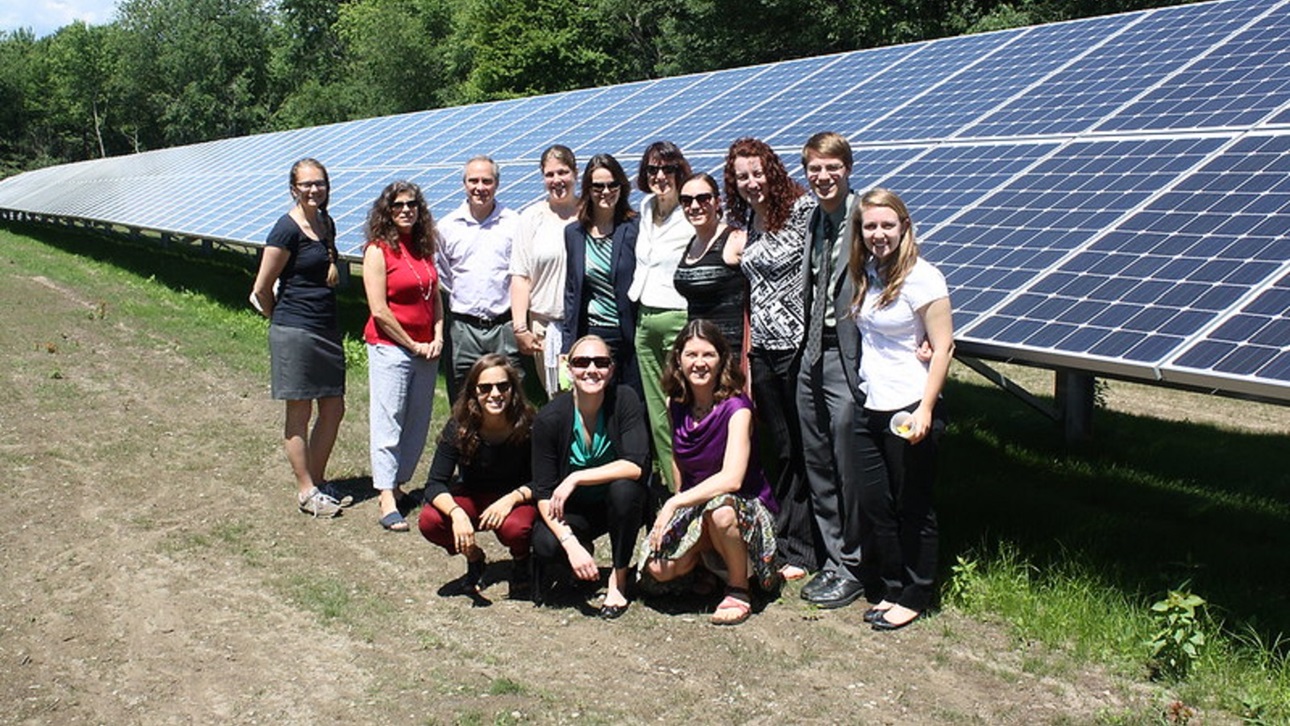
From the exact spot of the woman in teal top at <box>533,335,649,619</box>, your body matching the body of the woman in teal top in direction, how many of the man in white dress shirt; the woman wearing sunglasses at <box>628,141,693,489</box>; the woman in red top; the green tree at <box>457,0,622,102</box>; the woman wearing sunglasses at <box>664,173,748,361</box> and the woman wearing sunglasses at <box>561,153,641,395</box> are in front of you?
0

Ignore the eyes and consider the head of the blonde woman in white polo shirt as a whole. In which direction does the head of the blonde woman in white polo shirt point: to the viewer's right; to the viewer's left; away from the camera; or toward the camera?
toward the camera

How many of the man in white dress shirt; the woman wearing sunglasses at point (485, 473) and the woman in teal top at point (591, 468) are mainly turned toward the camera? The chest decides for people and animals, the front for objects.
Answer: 3

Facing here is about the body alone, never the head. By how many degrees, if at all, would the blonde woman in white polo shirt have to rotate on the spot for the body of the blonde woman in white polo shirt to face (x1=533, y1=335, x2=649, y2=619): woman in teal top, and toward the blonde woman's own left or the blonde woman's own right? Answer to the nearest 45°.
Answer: approximately 45° to the blonde woman's own right

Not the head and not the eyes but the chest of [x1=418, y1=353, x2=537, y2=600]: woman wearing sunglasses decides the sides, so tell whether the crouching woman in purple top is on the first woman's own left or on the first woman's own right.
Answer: on the first woman's own left

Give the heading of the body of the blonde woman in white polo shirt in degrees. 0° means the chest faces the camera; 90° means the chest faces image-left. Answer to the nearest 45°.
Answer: approximately 45°

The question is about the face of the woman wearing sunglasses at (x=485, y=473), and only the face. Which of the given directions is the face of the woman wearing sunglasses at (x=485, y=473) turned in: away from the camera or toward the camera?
toward the camera

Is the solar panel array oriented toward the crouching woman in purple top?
yes

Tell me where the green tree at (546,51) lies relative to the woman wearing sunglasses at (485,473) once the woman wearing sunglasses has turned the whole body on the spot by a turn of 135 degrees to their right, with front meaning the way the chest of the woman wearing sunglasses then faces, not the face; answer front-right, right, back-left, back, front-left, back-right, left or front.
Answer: front-right

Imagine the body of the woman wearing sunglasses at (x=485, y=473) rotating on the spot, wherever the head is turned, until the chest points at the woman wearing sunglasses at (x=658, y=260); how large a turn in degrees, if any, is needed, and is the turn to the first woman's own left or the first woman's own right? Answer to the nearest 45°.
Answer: approximately 135° to the first woman's own left

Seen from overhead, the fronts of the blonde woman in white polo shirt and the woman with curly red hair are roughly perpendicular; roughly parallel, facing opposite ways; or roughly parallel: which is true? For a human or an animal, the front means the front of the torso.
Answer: roughly parallel

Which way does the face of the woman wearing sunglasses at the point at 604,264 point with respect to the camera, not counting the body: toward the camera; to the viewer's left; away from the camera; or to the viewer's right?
toward the camera

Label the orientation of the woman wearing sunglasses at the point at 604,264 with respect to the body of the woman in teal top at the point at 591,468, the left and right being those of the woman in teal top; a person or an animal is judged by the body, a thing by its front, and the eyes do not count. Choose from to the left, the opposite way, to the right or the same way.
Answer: the same way

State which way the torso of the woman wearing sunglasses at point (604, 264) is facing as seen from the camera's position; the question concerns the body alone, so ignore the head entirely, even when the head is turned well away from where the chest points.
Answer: toward the camera

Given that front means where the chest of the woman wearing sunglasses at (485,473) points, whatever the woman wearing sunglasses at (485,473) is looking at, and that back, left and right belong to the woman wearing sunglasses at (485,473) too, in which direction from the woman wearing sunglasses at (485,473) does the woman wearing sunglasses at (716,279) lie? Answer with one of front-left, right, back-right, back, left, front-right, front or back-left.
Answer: left

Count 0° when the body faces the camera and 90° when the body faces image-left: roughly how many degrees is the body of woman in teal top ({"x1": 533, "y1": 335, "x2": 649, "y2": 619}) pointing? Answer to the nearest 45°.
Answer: approximately 0°

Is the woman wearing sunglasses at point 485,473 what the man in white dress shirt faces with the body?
yes

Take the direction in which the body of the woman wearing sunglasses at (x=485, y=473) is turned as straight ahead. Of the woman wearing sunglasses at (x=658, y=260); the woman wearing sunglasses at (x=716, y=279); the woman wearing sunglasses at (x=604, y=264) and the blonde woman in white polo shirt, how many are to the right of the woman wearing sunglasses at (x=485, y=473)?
0

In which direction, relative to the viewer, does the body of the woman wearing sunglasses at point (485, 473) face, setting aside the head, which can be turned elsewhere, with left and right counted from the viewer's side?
facing the viewer

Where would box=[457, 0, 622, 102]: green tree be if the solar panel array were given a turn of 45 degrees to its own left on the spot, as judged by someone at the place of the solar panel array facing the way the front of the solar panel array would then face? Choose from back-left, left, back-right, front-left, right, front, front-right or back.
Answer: back
